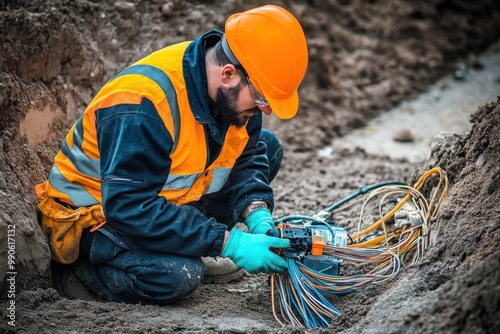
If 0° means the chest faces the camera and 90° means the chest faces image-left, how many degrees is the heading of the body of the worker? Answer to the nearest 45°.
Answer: approximately 315°

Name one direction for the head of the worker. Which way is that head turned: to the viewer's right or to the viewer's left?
to the viewer's right

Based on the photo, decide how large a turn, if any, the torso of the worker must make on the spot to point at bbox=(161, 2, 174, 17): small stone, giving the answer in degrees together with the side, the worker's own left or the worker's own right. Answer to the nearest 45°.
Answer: approximately 135° to the worker's own left
